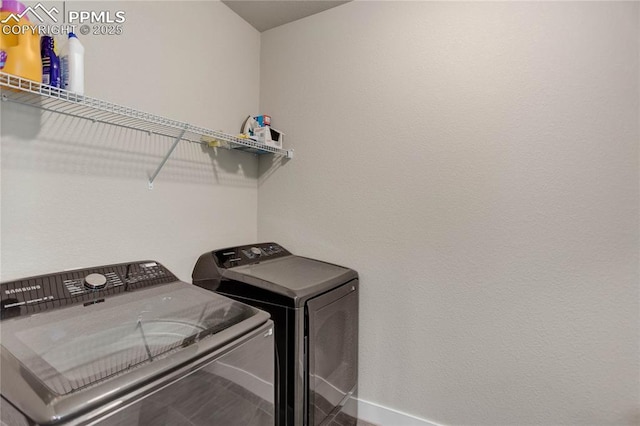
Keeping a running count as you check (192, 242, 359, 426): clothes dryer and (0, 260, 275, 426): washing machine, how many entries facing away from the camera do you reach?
0

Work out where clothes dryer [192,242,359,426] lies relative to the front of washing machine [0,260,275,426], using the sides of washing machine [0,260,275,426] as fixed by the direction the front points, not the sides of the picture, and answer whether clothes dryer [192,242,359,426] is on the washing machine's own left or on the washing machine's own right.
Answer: on the washing machine's own left

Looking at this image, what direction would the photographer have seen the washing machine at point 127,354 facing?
facing the viewer and to the right of the viewer
